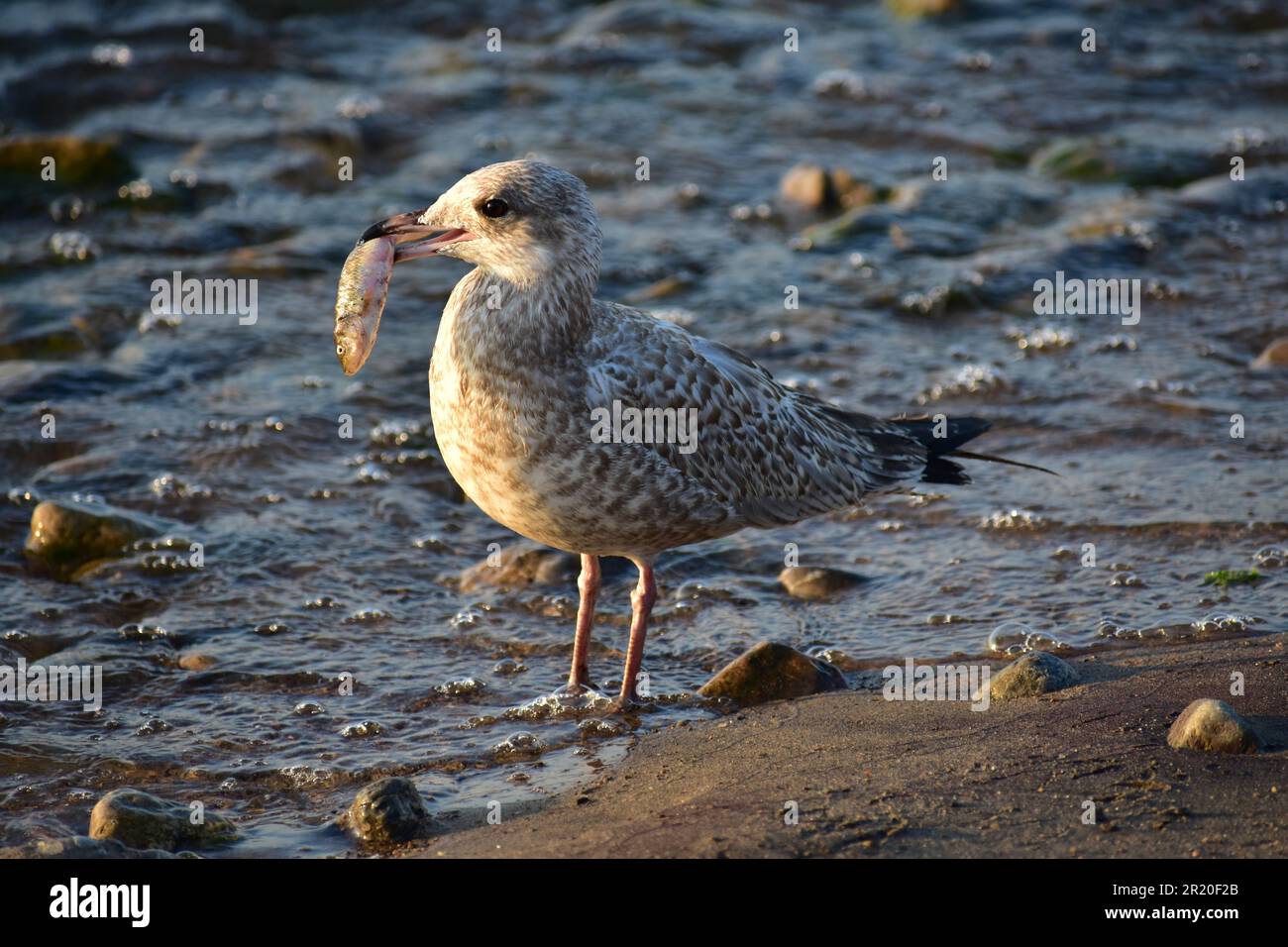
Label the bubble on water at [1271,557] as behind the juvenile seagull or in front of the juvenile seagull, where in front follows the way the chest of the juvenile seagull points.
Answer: behind

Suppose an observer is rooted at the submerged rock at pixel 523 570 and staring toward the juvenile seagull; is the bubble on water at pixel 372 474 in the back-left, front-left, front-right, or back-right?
back-right

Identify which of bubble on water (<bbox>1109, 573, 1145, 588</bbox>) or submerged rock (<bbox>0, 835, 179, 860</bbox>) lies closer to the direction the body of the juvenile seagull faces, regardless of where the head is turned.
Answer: the submerged rock

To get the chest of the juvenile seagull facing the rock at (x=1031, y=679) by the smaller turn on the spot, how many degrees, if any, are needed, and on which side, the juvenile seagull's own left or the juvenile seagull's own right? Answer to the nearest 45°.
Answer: approximately 180°

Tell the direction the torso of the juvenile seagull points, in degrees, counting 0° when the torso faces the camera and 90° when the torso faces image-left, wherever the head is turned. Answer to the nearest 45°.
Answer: approximately 90°

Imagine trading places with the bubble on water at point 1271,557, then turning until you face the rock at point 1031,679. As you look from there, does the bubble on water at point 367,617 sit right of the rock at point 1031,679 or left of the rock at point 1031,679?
right

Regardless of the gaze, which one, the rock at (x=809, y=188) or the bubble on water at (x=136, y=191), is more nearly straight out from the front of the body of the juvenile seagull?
the bubble on water

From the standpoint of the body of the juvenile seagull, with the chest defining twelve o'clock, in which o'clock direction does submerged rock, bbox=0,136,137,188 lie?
The submerged rock is roughly at 2 o'clock from the juvenile seagull.
